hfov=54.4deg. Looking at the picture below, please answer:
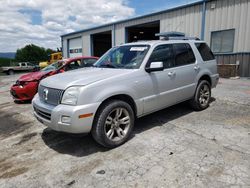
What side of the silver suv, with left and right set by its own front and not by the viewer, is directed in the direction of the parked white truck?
right

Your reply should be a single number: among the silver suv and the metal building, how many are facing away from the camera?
0

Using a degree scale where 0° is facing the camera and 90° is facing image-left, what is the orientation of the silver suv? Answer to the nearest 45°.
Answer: approximately 45°

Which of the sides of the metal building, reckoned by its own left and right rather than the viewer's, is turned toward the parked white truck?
right

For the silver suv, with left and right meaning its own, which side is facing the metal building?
back

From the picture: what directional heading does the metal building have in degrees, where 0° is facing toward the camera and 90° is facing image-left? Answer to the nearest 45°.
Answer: approximately 45°

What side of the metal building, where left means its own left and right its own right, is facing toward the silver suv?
front
